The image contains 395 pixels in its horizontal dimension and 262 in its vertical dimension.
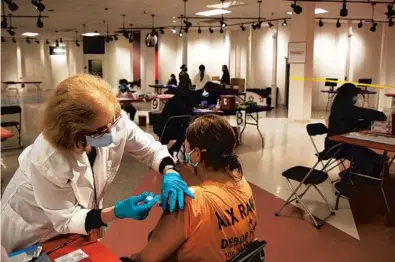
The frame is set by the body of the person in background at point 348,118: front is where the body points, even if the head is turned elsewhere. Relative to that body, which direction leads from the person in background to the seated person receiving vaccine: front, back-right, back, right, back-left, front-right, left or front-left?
right

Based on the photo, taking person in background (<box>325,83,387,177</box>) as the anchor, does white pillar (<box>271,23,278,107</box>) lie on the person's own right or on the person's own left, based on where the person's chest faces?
on the person's own left

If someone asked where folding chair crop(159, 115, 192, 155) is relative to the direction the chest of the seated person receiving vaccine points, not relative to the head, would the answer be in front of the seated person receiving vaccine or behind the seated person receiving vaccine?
in front

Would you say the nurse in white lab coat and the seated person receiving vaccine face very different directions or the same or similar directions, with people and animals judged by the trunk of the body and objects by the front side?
very different directions

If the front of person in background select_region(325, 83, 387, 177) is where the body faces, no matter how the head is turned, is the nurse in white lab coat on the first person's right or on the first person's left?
on the first person's right

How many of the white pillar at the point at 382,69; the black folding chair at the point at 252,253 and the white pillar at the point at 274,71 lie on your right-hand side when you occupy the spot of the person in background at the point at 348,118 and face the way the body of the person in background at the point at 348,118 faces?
1

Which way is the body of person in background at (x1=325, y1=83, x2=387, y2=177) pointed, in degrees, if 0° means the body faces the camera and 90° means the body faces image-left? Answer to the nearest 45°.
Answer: approximately 270°

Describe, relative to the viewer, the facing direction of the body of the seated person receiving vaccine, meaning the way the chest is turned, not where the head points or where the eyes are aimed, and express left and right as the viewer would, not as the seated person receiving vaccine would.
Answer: facing away from the viewer and to the left of the viewer

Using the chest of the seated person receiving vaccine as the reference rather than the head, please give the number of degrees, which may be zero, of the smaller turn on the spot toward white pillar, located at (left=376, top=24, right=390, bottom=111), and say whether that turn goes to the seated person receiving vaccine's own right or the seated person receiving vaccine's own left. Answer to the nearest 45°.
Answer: approximately 90° to the seated person receiving vaccine's own right

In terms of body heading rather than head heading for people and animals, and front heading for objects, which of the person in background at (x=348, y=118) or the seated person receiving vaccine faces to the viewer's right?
the person in background

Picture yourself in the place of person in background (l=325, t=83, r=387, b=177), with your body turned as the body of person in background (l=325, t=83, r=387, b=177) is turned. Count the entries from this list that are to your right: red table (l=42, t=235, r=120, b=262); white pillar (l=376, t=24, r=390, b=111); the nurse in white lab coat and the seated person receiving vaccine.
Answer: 3

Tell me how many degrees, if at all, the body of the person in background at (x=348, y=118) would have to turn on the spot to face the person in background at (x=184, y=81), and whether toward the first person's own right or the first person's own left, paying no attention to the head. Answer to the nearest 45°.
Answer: approximately 135° to the first person's own left

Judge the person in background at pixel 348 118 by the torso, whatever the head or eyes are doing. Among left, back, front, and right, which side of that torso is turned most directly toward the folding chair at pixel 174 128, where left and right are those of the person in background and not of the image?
back
